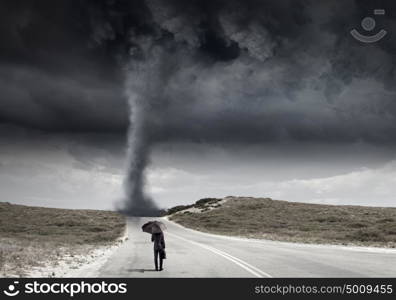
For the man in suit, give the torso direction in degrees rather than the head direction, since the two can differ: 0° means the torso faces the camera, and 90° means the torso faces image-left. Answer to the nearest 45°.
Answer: approximately 180°
